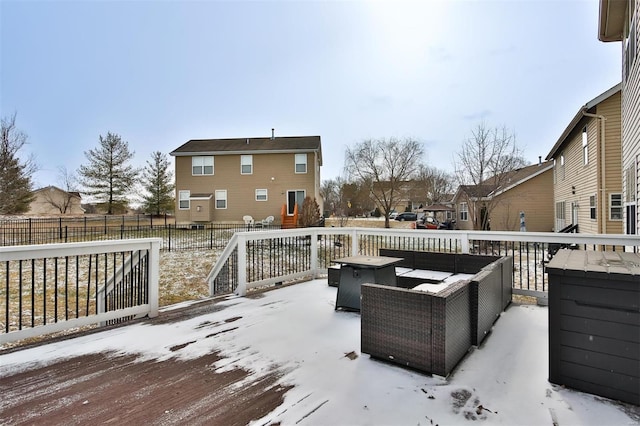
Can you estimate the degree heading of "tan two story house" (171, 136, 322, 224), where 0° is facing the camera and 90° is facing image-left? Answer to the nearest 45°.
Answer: approximately 180°

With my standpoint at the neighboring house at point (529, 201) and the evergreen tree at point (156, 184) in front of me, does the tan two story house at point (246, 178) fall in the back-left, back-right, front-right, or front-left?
front-left

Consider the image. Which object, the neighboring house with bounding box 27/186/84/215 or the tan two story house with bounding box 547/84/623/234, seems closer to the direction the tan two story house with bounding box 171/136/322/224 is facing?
the neighboring house

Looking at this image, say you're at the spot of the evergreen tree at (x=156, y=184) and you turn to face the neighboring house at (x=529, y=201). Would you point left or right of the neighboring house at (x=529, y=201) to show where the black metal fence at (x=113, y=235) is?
right

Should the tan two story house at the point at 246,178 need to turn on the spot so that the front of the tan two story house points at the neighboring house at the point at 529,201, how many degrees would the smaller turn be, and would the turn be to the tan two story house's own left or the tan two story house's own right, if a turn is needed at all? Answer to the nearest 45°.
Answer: approximately 90° to the tan two story house's own right

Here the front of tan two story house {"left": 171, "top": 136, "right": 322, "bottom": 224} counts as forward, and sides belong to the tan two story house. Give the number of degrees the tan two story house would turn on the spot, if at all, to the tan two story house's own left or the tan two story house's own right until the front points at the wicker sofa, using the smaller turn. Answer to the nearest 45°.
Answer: approximately 180°

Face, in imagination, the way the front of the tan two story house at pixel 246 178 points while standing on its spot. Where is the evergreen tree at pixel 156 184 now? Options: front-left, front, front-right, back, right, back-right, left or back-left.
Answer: front-left

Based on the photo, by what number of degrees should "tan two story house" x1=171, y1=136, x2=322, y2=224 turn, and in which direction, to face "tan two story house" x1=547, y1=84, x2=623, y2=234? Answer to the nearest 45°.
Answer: approximately 135° to its right

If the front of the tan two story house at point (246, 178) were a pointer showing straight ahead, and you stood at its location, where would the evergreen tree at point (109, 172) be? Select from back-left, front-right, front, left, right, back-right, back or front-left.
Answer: front-left

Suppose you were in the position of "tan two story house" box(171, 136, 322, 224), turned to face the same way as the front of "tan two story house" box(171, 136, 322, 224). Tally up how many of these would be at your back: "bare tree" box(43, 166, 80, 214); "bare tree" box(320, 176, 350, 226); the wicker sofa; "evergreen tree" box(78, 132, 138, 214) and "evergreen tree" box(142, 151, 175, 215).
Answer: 1

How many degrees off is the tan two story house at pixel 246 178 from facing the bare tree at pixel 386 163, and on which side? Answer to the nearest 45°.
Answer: approximately 90° to its right

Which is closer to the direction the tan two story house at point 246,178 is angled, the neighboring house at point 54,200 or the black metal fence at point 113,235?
the neighboring house

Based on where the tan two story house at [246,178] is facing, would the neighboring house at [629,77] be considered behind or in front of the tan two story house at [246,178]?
behind

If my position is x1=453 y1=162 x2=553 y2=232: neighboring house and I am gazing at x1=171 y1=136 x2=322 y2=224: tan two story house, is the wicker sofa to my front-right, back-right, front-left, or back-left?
front-left

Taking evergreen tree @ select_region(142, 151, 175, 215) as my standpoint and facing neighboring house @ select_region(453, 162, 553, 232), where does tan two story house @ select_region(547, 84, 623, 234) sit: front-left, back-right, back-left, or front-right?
front-right
